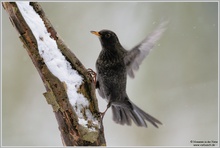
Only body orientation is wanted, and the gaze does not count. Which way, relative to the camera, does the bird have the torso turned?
to the viewer's left
